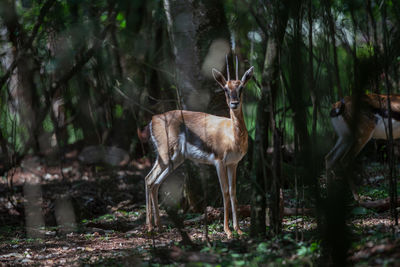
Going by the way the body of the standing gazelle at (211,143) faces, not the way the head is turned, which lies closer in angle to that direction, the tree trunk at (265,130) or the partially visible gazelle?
the tree trunk

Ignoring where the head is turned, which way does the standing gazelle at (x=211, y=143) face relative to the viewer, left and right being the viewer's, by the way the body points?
facing the viewer and to the right of the viewer
